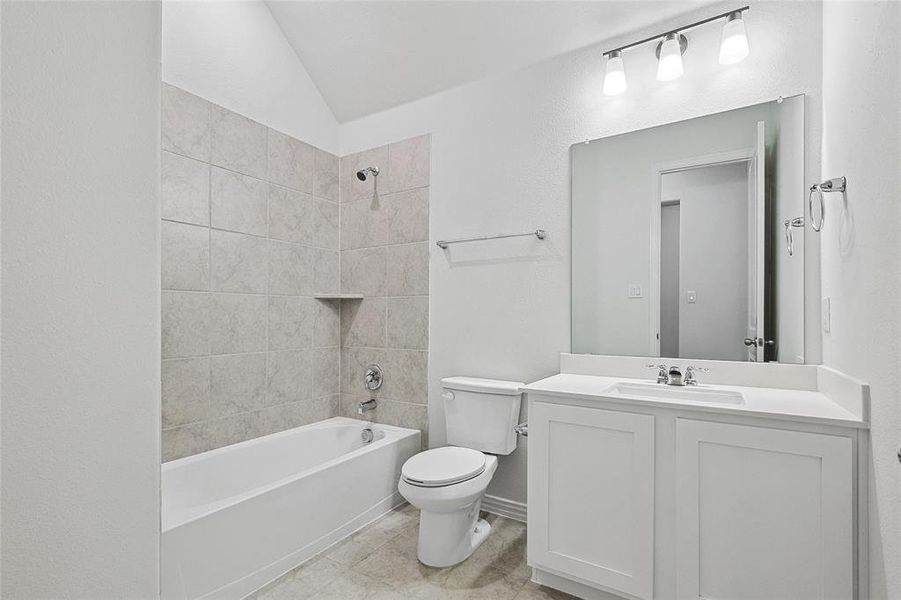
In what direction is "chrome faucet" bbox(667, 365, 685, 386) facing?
toward the camera

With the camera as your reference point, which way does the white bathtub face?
facing the viewer and to the right of the viewer

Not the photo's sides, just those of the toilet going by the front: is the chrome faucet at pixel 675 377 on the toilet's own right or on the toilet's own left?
on the toilet's own left

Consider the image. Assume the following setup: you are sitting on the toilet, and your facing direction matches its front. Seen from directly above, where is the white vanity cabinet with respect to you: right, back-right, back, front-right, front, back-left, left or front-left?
left

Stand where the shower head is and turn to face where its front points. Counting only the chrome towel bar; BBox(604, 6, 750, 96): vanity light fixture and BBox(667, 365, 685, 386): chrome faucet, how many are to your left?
3
